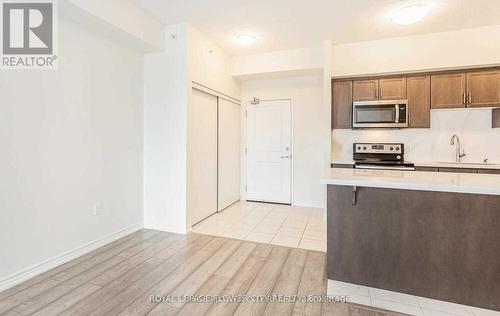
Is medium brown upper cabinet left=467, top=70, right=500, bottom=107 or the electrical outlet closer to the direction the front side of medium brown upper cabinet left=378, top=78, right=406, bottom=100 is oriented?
the electrical outlet

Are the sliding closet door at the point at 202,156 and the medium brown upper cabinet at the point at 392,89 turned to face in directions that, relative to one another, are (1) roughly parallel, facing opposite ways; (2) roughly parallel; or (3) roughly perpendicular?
roughly perpendicular

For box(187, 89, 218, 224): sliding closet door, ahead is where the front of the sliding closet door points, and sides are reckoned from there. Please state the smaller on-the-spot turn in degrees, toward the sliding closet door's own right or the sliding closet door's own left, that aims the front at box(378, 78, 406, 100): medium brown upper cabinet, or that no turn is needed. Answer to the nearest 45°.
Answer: approximately 45° to the sliding closet door's own left

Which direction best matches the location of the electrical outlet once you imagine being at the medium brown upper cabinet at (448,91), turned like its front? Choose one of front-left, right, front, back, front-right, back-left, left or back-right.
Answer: front-right

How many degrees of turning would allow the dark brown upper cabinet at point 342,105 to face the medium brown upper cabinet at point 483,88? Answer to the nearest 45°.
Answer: approximately 90° to its left

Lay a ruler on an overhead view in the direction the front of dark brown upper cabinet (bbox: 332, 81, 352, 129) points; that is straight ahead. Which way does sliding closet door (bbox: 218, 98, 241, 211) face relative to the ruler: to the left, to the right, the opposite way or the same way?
to the left

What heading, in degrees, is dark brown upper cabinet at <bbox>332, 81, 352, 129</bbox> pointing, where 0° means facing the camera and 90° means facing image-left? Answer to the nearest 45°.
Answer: approximately 0°

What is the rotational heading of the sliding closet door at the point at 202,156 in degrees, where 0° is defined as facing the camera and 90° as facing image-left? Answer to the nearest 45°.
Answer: approximately 315°

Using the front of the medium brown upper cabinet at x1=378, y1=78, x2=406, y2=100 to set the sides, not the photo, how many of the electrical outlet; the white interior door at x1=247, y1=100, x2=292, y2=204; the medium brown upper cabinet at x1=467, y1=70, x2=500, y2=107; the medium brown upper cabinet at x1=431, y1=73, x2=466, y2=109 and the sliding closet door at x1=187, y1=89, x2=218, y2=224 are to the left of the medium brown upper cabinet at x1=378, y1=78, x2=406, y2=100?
2
